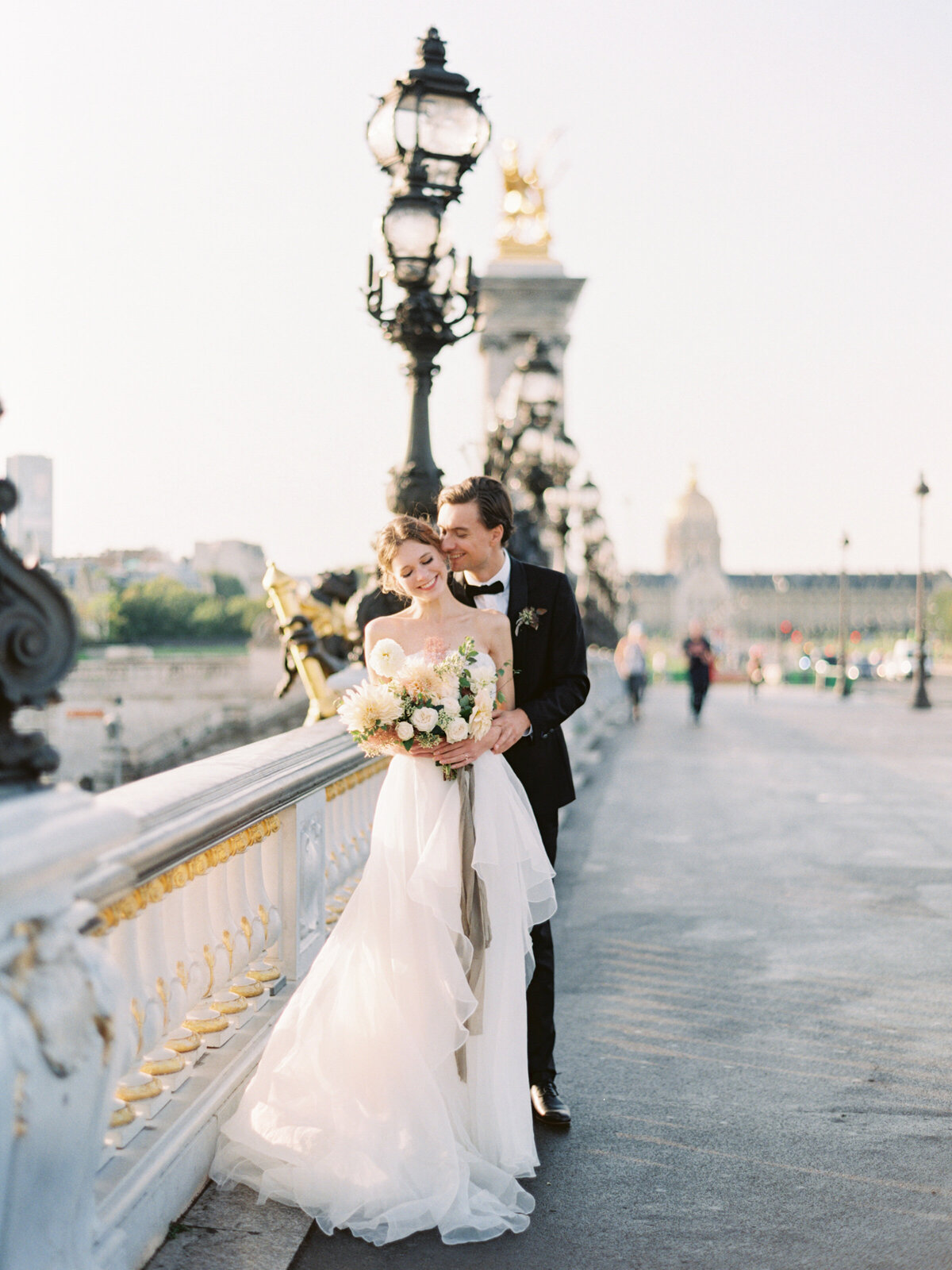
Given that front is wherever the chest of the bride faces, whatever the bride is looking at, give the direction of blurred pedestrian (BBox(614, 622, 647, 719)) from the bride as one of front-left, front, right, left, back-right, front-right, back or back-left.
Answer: back

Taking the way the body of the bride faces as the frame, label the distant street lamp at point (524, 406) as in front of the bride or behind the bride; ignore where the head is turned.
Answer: behind

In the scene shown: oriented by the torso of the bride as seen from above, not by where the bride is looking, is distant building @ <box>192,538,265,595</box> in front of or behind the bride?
behind

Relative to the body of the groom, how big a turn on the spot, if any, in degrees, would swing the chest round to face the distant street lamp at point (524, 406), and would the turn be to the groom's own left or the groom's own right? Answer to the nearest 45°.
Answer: approximately 135° to the groom's own right

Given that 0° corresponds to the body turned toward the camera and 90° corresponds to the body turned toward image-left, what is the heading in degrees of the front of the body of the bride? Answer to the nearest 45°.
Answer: approximately 0°

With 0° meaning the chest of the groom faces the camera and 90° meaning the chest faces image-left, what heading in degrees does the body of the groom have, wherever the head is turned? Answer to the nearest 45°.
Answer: approximately 45°

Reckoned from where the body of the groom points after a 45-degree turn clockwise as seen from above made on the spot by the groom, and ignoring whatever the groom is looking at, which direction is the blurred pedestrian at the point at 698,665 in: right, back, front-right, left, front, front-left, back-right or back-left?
right

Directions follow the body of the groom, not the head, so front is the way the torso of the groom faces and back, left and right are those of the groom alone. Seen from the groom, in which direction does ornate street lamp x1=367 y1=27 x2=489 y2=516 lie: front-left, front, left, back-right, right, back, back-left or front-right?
back-right

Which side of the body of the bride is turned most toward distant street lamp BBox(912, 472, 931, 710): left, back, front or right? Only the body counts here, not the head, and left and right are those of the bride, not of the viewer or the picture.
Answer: back

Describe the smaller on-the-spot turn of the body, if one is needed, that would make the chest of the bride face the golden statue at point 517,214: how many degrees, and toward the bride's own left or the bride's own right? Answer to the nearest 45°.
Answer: approximately 180°

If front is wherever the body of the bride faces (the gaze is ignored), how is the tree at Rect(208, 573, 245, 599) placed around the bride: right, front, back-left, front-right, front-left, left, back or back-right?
back
